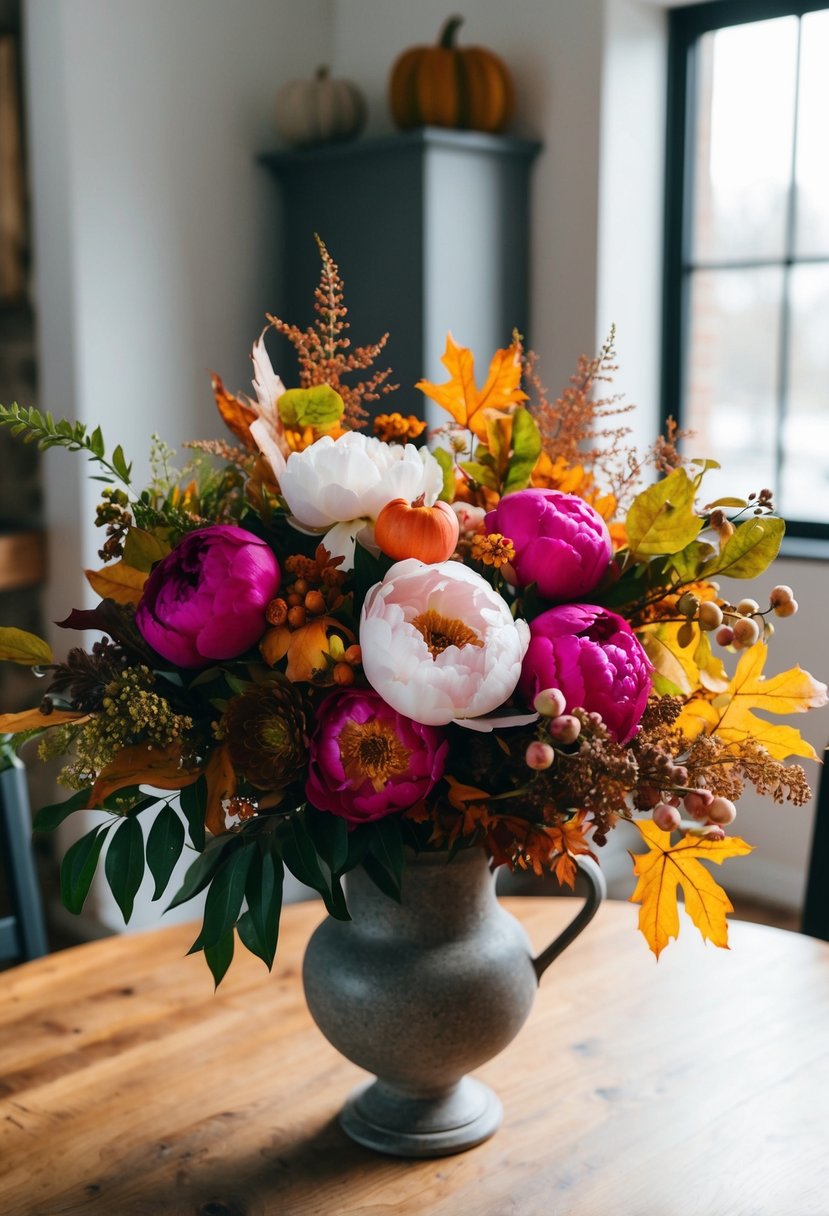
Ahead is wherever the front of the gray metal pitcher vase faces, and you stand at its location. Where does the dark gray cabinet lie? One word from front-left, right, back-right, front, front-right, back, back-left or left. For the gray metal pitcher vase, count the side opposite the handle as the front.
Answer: right

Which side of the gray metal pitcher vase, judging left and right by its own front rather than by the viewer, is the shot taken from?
left

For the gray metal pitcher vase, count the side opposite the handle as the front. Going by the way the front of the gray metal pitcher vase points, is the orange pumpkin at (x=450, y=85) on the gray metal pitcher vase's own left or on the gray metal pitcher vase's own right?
on the gray metal pitcher vase's own right
